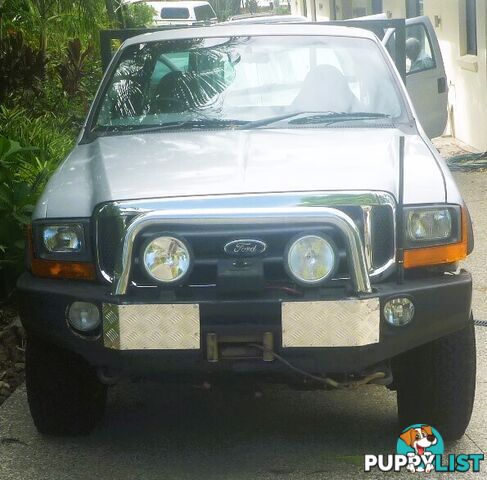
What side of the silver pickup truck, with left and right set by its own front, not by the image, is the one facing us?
front

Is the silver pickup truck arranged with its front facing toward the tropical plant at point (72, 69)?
no

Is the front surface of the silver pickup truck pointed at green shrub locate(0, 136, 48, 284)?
no

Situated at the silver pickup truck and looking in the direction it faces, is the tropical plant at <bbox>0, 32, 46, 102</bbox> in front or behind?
behind

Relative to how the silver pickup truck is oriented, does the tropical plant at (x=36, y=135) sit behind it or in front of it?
behind

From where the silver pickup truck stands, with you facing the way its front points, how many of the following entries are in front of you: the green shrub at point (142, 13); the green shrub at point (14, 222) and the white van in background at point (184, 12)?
0

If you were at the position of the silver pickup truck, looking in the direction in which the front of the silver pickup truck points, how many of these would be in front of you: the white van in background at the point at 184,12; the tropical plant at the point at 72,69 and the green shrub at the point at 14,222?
0

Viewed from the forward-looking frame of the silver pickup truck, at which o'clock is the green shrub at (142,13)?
The green shrub is roughly at 6 o'clock from the silver pickup truck.

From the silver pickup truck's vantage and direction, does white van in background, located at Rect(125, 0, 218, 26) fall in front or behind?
behind
